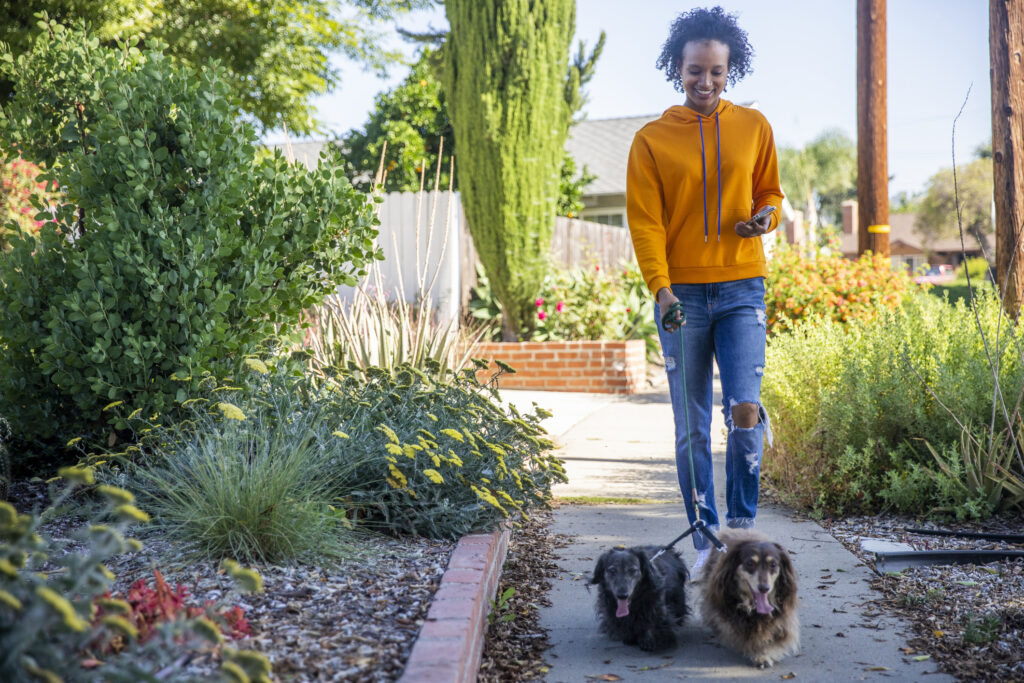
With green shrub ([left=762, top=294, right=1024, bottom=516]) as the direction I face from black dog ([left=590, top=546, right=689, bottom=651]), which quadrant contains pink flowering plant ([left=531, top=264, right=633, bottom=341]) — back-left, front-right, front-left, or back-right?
front-left

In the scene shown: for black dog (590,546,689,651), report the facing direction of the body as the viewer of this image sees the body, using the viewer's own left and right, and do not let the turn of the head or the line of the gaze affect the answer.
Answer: facing the viewer and to the left of the viewer

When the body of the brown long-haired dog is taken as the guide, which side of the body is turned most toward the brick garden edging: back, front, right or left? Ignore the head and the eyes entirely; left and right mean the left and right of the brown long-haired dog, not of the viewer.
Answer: right

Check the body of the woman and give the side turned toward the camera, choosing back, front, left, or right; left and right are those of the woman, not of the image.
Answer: front

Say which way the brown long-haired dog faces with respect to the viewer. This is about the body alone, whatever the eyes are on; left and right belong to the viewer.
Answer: facing the viewer

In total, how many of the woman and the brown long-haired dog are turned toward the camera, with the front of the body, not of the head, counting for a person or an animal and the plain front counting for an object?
2

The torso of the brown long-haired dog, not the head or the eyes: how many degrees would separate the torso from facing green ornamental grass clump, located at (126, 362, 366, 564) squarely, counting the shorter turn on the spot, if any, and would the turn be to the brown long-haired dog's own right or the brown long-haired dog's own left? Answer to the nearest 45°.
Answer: approximately 90° to the brown long-haired dog's own right

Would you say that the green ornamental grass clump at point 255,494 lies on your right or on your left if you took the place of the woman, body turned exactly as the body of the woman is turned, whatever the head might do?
on your right

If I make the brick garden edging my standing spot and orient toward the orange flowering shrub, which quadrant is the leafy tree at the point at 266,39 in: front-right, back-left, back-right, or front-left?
front-left

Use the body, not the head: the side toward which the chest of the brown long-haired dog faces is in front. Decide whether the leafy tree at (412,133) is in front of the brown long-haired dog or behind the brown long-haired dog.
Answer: behind
